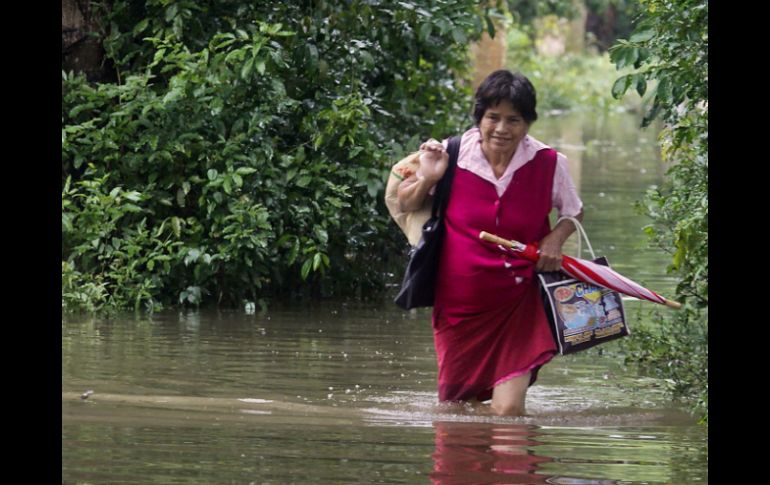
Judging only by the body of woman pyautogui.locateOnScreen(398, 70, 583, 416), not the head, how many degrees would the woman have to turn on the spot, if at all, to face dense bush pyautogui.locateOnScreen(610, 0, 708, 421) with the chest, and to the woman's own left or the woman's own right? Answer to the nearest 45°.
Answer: approximately 135° to the woman's own left

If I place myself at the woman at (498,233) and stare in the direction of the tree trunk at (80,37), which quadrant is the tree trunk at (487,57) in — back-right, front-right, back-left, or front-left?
front-right

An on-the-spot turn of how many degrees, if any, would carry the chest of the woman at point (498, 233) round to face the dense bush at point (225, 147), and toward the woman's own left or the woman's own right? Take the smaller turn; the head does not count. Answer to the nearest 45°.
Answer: approximately 135° to the woman's own right

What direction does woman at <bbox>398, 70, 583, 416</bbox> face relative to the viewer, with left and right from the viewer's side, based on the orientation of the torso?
facing the viewer

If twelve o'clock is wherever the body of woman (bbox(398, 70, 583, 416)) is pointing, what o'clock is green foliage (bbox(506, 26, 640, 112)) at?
The green foliage is roughly at 6 o'clock from the woman.

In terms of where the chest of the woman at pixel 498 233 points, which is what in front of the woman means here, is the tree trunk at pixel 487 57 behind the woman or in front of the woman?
behind

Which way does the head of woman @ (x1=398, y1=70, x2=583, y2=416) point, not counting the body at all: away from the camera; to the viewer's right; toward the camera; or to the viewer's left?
toward the camera
